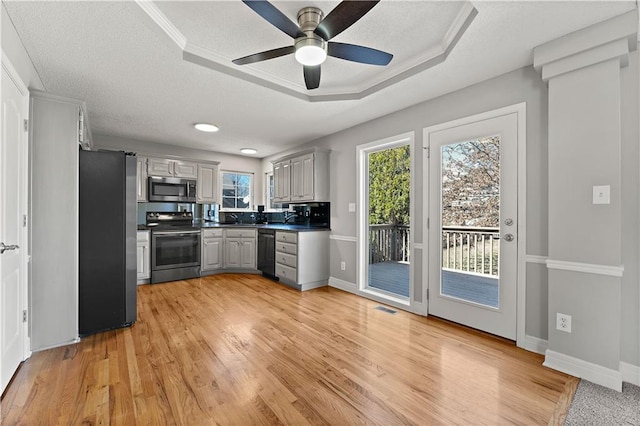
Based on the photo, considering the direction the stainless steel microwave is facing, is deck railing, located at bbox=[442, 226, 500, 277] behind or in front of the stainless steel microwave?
in front

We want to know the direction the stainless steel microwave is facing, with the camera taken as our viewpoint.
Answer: facing the viewer

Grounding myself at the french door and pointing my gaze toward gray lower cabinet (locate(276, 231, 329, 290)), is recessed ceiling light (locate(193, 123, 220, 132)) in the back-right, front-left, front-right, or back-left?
front-left

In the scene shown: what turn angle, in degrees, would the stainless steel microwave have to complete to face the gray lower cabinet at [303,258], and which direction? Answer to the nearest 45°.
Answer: approximately 45° to its left

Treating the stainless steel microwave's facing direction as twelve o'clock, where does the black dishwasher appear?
The black dishwasher is roughly at 10 o'clock from the stainless steel microwave.

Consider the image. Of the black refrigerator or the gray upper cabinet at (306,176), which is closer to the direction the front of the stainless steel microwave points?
the black refrigerator

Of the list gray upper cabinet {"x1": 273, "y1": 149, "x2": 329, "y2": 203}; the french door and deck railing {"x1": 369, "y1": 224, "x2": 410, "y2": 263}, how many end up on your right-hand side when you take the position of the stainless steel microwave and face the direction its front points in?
0

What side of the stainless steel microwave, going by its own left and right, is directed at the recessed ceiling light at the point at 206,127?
front

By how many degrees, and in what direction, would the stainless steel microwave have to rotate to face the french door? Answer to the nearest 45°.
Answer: approximately 45° to its left

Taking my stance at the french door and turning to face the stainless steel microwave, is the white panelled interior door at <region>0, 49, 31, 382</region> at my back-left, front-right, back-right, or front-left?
front-left

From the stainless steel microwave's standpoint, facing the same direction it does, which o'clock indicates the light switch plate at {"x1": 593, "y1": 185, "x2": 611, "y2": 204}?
The light switch plate is roughly at 11 o'clock from the stainless steel microwave.

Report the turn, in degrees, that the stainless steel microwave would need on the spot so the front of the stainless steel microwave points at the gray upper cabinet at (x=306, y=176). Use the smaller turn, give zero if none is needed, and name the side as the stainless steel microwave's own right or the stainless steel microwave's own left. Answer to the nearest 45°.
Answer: approximately 45° to the stainless steel microwave's own left

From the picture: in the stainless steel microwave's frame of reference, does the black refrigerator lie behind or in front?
in front

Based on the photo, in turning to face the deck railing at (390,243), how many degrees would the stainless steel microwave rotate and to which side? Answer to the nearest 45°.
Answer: approximately 90° to its left
